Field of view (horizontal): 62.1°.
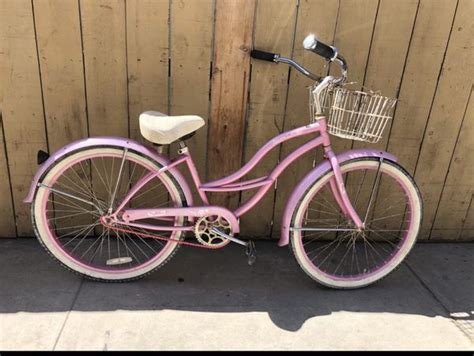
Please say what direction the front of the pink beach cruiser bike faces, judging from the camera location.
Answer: facing to the right of the viewer
